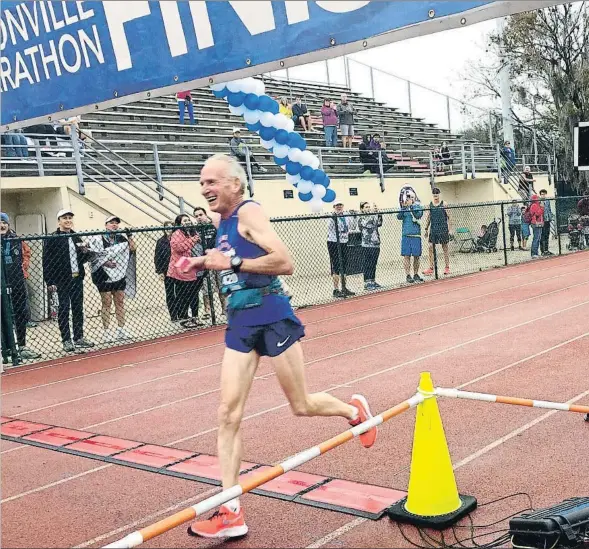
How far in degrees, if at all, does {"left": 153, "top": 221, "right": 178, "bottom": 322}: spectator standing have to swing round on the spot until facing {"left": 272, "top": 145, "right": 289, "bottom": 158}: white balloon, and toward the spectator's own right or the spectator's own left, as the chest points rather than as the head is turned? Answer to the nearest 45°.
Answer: approximately 45° to the spectator's own right

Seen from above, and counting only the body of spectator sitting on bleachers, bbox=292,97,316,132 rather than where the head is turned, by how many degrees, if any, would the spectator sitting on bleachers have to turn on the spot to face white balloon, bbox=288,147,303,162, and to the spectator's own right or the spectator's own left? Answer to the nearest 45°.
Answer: approximately 45° to the spectator's own right

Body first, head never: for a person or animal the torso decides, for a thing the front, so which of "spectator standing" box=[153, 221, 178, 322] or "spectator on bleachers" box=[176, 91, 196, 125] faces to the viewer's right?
the spectator standing

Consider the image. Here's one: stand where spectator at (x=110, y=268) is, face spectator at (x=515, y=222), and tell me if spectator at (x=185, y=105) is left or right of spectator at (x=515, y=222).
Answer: left

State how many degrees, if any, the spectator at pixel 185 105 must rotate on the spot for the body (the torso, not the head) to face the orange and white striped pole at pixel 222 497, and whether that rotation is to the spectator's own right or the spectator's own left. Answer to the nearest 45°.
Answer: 0° — they already face it

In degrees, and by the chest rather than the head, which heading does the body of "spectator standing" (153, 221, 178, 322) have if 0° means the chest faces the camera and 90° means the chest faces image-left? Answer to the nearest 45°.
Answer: approximately 270°

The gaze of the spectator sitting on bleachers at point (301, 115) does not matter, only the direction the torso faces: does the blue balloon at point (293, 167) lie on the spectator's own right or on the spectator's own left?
on the spectator's own right

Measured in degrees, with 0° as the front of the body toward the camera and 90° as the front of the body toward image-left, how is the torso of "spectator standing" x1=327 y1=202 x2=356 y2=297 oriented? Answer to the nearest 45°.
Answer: approximately 315°

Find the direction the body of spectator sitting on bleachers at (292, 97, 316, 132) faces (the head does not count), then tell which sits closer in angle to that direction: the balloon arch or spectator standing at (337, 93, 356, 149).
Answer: the balloon arch

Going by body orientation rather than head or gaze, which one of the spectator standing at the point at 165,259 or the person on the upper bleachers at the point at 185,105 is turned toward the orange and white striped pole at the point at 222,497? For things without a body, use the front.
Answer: the person on the upper bleachers

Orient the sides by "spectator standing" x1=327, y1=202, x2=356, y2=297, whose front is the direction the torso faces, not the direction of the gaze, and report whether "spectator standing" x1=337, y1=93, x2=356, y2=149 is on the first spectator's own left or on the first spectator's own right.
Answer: on the first spectator's own left

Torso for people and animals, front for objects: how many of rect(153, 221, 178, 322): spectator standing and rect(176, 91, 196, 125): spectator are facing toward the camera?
1

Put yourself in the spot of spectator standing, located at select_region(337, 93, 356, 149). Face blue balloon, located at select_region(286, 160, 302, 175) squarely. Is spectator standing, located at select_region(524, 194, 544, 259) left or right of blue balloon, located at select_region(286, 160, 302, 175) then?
left

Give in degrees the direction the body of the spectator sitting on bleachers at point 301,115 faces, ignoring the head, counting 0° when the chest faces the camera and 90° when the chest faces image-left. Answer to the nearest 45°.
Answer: approximately 315°
